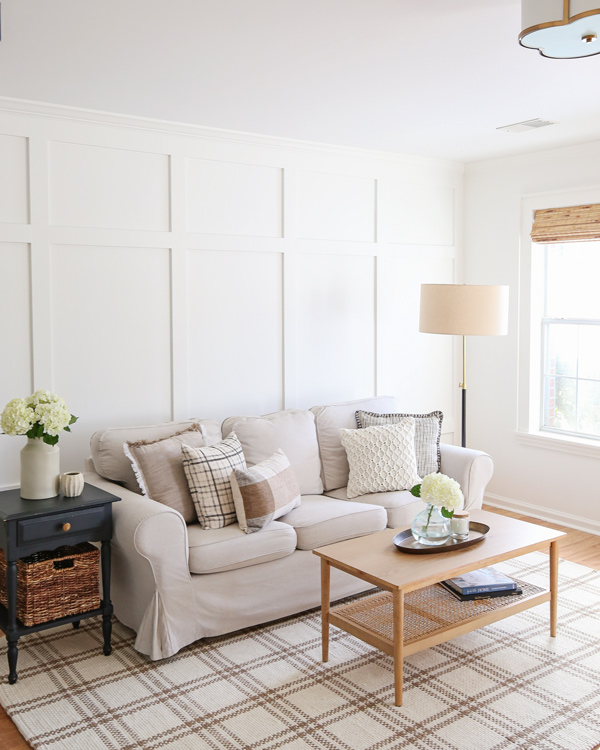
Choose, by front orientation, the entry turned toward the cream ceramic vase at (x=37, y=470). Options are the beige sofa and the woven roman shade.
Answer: the woven roman shade

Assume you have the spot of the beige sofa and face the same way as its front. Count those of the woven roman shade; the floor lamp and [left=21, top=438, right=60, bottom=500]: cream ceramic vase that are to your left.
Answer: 2

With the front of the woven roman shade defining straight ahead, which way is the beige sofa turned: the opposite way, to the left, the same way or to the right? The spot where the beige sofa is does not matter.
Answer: to the left

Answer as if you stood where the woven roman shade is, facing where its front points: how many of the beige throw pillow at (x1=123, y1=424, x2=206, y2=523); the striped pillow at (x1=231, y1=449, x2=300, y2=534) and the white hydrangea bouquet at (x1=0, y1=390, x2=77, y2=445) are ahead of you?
3

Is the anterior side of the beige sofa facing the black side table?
no

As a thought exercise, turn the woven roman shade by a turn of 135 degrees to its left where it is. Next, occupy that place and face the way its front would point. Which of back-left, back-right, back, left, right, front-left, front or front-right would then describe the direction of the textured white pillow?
back-right

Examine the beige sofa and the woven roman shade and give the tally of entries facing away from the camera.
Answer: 0

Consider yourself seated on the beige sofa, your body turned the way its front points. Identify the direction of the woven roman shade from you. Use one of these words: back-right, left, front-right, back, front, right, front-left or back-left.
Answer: left

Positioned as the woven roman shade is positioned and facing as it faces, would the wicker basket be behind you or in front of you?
in front

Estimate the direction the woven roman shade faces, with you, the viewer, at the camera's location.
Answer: facing the viewer and to the left of the viewer

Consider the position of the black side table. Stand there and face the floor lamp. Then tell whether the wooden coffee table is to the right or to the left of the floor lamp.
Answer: right

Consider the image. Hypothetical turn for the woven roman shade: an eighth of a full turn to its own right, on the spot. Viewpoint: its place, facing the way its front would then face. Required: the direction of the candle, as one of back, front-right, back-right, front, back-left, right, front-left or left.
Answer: left

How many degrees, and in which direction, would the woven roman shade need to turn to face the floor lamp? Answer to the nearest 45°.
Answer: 0° — it already faces it

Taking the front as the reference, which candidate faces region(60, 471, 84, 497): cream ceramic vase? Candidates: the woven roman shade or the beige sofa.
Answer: the woven roman shade

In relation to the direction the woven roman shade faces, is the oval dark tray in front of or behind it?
in front

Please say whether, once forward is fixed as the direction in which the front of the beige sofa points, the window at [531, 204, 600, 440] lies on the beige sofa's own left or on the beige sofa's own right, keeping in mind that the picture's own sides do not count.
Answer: on the beige sofa's own left

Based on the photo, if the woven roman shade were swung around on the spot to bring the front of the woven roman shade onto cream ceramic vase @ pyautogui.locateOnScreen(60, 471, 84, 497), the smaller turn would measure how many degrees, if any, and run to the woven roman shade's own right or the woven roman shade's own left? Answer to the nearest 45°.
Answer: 0° — it already faces it

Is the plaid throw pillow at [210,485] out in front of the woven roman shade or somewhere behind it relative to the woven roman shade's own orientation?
in front

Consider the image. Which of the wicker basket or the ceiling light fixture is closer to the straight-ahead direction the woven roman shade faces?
the wicker basket
